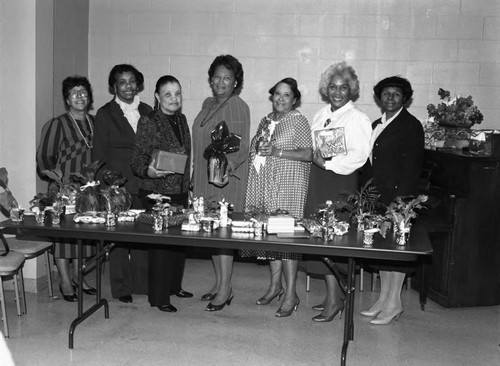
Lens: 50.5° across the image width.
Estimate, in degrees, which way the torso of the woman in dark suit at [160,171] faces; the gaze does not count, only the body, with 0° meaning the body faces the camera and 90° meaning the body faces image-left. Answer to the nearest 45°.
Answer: approximately 315°

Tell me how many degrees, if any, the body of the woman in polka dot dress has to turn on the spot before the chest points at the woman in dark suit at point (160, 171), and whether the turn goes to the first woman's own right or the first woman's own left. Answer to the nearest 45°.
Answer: approximately 45° to the first woman's own right

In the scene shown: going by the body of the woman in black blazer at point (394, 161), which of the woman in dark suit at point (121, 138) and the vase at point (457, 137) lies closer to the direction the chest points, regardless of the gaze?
the woman in dark suit

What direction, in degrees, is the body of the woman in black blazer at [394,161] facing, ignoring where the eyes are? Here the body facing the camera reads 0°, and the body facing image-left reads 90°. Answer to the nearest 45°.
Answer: approximately 45°

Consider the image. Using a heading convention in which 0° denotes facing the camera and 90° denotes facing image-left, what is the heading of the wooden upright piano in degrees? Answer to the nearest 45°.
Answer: approximately 45°

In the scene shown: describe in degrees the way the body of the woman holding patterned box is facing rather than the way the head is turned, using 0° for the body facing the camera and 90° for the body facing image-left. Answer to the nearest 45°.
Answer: approximately 45°

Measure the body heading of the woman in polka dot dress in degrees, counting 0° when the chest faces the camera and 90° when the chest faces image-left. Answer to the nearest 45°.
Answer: approximately 45°
